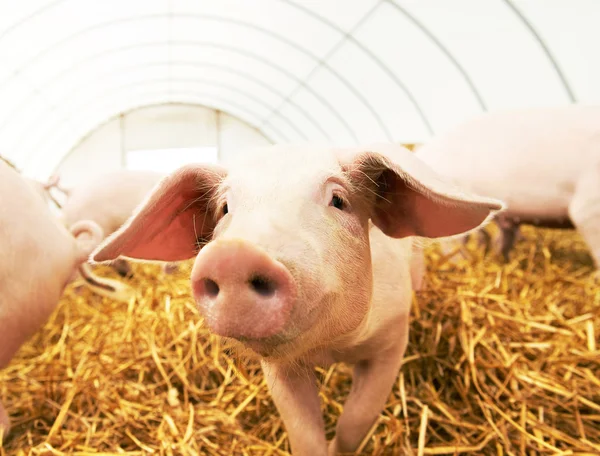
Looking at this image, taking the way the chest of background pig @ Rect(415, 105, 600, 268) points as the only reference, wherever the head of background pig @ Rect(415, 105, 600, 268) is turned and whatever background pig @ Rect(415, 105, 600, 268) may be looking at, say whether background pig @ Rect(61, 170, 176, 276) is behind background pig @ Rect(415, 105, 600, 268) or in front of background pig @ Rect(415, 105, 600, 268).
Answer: in front

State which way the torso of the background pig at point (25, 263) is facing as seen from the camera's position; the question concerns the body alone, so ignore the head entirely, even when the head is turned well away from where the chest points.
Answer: to the viewer's left

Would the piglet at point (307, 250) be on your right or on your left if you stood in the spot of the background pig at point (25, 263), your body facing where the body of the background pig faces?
on your left

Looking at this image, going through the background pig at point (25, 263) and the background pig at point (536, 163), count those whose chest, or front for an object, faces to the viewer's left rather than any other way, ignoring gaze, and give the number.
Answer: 2

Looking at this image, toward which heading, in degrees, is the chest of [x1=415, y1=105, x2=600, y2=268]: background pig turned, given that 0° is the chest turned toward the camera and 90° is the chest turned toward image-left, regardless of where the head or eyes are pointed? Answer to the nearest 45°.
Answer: approximately 90°

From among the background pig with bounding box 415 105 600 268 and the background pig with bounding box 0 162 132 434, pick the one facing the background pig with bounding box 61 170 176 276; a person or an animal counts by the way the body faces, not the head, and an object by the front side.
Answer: the background pig with bounding box 415 105 600 268

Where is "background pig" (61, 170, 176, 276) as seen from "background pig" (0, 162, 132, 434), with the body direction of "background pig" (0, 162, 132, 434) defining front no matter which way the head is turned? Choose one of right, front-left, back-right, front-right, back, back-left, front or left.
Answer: right
